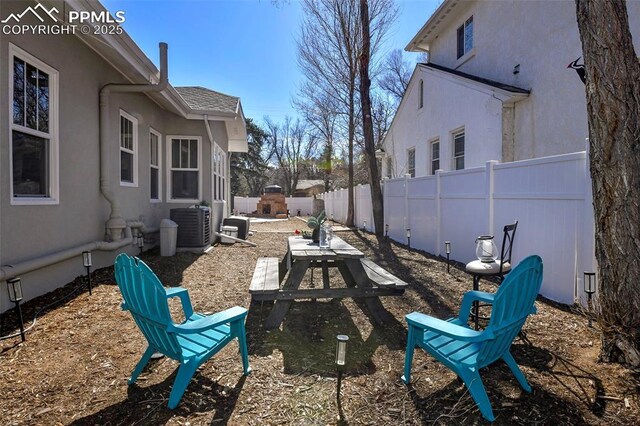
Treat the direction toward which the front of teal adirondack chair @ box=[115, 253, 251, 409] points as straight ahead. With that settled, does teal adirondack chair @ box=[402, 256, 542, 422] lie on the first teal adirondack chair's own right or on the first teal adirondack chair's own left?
on the first teal adirondack chair's own right

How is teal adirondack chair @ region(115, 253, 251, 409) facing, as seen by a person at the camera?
facing away from the viewer and to the right of the viewer

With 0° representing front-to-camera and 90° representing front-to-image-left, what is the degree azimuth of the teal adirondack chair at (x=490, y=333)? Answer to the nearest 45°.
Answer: approximately 135°

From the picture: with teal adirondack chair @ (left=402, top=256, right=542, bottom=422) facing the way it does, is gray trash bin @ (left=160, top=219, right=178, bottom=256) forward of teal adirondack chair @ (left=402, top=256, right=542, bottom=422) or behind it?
forward

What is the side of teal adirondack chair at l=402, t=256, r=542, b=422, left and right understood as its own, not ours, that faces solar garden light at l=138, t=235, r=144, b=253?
front

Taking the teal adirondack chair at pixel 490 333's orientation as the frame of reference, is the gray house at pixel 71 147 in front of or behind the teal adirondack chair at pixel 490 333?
in front

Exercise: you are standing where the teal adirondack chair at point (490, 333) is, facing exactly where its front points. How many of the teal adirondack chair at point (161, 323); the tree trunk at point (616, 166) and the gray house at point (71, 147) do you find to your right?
1

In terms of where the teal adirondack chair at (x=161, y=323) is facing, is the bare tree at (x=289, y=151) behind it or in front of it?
in front

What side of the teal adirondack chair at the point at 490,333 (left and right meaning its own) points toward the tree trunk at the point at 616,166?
right

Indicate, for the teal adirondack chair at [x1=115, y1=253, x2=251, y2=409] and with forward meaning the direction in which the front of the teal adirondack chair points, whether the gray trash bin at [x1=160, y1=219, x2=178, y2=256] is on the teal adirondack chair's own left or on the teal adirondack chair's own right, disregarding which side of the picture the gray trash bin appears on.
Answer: on the teal adirondack chair's own left
